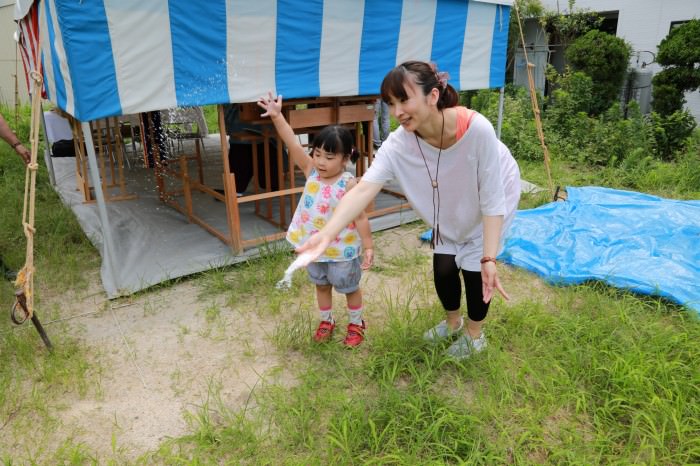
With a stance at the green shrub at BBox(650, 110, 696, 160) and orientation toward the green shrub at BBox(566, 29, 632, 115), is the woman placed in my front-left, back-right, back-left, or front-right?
back-left

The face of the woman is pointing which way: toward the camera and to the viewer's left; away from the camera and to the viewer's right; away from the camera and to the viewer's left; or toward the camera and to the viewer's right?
toward the camera and to the viewer's left

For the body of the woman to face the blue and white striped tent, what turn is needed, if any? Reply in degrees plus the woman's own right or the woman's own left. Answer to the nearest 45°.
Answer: approximately 90° to the woman's own right

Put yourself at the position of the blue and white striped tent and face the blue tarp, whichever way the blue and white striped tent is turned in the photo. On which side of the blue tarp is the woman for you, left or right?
right

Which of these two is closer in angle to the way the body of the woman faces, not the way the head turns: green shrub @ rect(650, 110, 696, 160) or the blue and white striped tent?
the blue and white striped tent

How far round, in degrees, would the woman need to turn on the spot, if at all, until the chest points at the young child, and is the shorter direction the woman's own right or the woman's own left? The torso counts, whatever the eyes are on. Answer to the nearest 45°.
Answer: approximately 90° to the woman's own right

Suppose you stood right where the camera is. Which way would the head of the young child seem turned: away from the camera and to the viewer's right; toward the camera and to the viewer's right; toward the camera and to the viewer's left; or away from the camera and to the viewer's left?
toward the camera and to the viewer's left

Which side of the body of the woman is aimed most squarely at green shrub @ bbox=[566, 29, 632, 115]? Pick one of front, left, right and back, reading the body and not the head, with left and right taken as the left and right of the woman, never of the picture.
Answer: back

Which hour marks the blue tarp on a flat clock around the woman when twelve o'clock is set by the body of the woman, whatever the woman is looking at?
The blue tarp is roughly at 6 o'clock from the woman.

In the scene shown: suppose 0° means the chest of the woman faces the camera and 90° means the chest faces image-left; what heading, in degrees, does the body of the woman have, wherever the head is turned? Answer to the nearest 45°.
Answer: approximately 45°

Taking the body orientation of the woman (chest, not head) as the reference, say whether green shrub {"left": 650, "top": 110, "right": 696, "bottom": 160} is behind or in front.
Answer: behind
